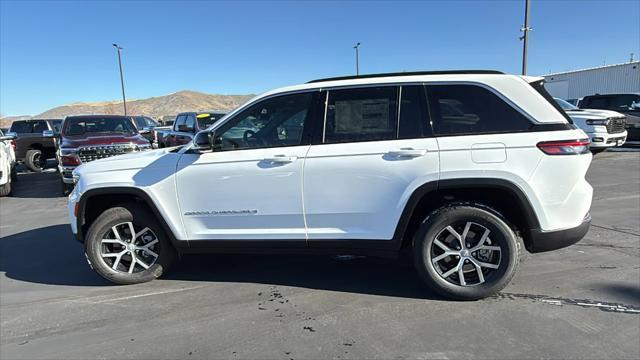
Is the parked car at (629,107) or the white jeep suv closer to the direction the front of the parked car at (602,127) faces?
the white jeep suv

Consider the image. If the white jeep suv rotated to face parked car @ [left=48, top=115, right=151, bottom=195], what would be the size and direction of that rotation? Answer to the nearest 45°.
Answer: approximately 45° to its right

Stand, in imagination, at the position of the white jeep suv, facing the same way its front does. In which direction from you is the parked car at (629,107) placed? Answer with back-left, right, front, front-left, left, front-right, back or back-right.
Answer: back-right

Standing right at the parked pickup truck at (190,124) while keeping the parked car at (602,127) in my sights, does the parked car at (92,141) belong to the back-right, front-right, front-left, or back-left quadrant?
back-right

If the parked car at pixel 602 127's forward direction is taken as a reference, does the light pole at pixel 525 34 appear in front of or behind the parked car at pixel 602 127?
behind

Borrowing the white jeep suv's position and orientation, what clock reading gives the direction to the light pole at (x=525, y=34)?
The light pole is roughly at 4 o'clock from the white jeep suv.

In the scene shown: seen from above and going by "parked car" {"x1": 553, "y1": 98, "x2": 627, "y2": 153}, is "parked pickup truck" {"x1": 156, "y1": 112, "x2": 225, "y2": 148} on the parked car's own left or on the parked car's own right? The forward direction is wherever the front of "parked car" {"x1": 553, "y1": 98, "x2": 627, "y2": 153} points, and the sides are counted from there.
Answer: on the parked car's own right

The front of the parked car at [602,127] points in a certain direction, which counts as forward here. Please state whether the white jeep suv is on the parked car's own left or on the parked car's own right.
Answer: on the parked car's own right

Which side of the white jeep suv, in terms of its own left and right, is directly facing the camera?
left

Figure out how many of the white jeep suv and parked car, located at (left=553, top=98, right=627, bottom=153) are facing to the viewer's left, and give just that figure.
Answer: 1

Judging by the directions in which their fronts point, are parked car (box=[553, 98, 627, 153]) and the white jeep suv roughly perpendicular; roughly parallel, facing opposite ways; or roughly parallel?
roughly perpendicular

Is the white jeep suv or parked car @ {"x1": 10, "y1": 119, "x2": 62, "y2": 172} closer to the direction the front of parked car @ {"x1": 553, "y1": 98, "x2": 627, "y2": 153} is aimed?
the white jeep suv

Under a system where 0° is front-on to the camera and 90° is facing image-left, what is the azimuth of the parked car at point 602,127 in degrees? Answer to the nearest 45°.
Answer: approximately 315°

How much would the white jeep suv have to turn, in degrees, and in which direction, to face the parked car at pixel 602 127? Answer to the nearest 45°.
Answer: approximately 135° to its right

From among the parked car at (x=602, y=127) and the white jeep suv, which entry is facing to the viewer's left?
the white jeep suv

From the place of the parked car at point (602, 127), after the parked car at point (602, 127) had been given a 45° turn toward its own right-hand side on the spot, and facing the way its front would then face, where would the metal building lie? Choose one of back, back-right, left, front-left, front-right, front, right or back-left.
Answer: back
